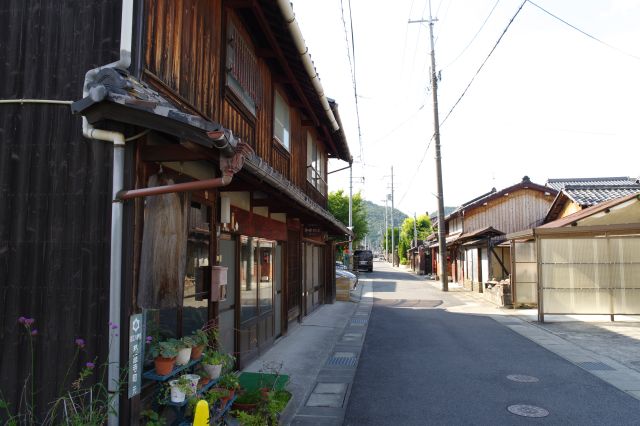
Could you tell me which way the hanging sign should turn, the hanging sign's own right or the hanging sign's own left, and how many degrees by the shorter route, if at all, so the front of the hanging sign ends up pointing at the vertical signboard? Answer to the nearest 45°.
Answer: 0° — it already faces it

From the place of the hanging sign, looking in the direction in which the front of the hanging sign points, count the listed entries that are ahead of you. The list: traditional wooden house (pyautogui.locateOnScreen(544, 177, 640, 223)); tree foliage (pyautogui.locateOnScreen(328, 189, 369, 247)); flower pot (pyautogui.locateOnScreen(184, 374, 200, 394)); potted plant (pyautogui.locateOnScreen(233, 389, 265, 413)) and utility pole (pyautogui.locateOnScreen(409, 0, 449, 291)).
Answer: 2

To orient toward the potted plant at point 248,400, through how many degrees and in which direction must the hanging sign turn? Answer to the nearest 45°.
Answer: approximately 90° to its right

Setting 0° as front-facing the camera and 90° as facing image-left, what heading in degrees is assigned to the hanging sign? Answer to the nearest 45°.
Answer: approximately 0°

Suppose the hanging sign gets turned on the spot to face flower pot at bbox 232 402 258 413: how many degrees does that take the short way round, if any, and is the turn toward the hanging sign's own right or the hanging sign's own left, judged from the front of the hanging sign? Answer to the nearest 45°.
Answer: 0° — it already faces it

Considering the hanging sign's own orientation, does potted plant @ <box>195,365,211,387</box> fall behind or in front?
in front
